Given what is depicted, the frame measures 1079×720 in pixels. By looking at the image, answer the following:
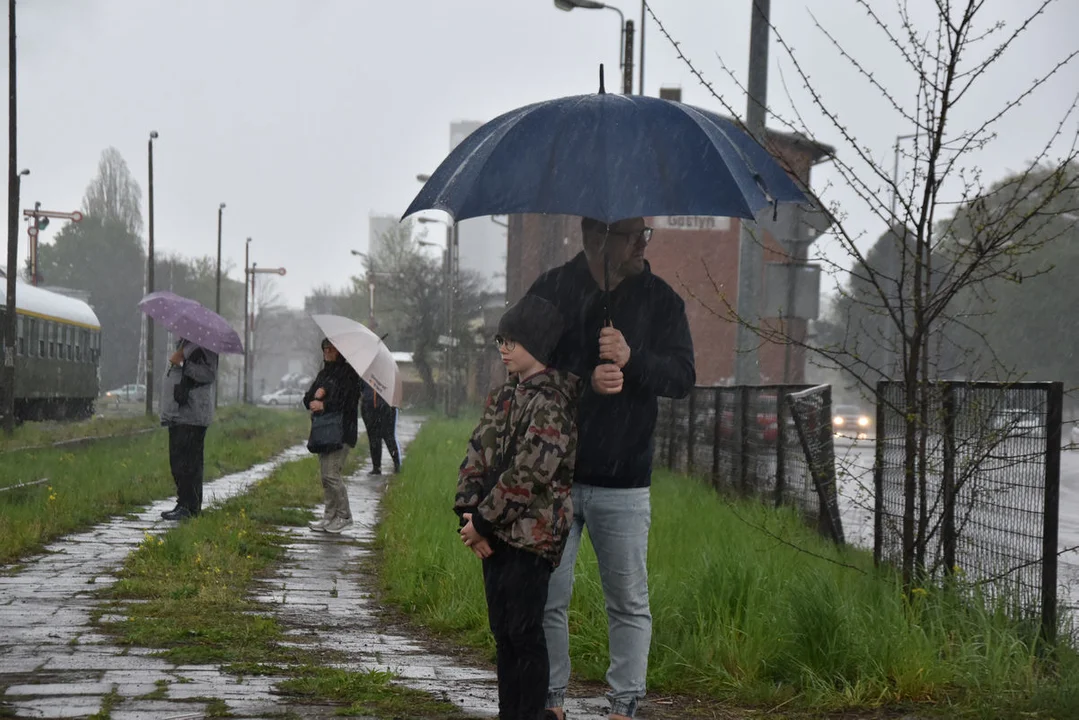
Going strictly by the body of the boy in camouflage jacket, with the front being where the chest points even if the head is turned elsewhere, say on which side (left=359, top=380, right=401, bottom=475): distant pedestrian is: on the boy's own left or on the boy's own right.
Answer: on the boy's own right

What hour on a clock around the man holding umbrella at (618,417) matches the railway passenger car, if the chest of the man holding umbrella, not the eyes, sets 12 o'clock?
The railway passenger car is roughly at 5 o'clock from the man holding umbrella.

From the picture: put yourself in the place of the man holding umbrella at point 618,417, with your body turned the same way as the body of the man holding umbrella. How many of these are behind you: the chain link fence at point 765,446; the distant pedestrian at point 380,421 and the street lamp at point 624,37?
3

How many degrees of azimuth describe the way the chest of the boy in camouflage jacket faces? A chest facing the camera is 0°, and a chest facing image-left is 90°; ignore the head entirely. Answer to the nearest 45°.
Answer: approximately 45°

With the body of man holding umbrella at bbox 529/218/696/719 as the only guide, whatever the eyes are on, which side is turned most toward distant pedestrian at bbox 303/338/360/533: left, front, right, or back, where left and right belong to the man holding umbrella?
back

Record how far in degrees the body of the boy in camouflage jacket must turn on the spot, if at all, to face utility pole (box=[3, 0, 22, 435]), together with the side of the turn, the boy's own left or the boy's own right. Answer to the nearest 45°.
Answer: approximately 90° to the boy's own right
